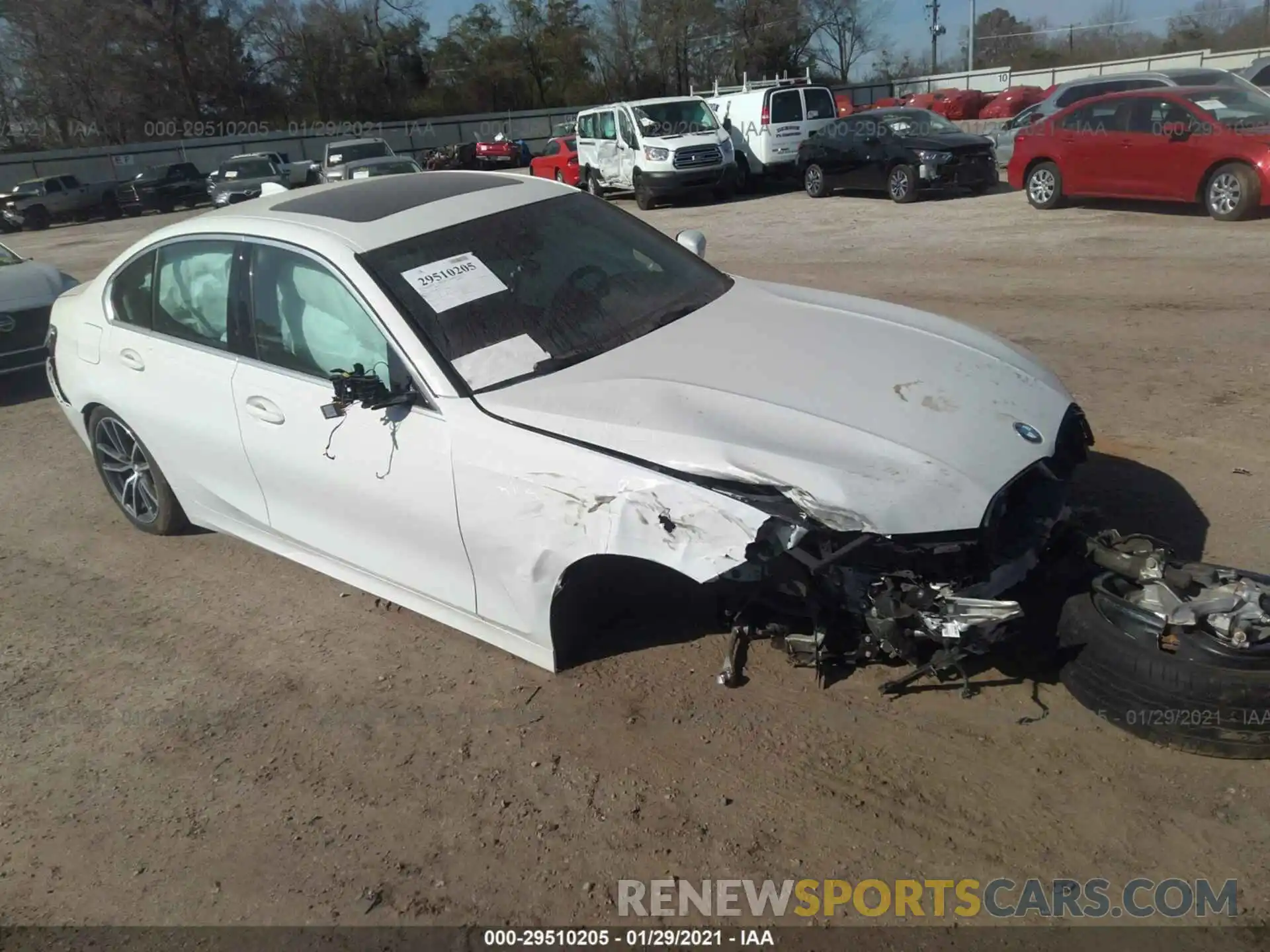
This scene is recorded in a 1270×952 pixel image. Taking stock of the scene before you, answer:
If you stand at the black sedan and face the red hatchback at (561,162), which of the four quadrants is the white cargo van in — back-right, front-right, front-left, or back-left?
front-right

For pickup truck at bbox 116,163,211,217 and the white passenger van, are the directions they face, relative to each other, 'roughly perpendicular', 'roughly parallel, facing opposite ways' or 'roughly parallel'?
roughly perpendicular

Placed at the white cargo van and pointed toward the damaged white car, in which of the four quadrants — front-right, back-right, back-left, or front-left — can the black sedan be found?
front-left

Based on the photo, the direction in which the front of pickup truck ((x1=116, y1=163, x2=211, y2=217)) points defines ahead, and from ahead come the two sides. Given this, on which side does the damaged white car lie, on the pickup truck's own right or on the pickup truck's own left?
on the pickup truck's own left

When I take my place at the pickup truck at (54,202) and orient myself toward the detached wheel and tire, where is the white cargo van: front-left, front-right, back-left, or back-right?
front-left

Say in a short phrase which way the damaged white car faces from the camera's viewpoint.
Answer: facing the viewer and to the right of the viewer

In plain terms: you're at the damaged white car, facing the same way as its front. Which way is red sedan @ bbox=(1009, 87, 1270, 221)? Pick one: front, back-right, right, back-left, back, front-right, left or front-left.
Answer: left

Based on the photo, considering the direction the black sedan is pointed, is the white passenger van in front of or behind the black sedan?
behind

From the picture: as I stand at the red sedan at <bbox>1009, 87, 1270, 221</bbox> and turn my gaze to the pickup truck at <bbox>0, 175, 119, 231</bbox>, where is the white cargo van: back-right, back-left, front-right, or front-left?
front-right
